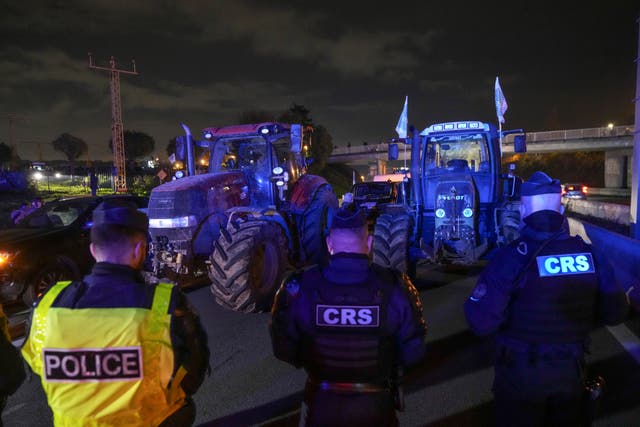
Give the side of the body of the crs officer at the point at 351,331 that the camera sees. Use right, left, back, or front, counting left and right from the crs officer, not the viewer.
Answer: back

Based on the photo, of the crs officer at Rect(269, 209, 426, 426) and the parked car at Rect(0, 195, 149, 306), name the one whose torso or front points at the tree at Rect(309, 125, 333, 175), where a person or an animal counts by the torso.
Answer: the crs officer

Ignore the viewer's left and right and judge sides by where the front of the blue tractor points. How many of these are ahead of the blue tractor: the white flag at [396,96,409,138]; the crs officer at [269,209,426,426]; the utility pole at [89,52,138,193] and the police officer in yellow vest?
2

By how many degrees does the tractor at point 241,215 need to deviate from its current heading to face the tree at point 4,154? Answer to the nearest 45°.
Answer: approximately 90° to its right

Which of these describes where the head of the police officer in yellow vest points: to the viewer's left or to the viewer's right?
to the viewer's right

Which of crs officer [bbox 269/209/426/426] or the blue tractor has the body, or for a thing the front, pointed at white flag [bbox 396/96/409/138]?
the crs officer

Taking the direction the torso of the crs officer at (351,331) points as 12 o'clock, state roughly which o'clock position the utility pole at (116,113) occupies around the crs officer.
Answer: The utility pole is roughly at 11 o'clock from the crs officer.

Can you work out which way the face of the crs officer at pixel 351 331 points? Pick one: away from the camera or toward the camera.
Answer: away from the camera

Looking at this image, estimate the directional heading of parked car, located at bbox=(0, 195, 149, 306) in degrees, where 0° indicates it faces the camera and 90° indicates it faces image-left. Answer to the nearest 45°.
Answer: approximately 45°

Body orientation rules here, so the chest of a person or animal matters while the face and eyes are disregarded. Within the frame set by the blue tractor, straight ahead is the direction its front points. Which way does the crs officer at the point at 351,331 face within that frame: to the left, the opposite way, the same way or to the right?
the opposite way

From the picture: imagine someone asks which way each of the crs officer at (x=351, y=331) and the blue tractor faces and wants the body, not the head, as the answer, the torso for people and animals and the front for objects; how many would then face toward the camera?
1

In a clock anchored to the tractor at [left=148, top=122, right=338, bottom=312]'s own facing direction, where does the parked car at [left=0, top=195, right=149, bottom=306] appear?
The parked car is roughly at 2 o'clock from the tractor.

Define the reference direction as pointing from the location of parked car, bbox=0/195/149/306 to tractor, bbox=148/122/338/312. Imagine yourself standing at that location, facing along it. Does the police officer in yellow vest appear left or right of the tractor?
right
